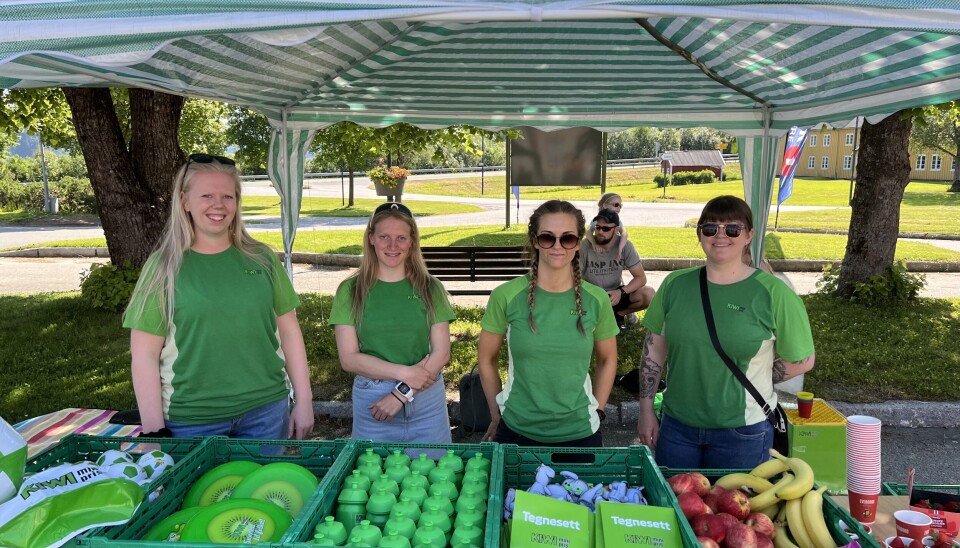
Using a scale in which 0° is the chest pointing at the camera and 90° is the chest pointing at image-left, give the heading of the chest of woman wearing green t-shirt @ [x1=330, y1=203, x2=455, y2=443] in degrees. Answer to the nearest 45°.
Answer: approximately 0°

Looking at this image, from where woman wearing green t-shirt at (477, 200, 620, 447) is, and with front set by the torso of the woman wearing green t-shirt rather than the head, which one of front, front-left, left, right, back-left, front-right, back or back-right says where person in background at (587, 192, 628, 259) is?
back

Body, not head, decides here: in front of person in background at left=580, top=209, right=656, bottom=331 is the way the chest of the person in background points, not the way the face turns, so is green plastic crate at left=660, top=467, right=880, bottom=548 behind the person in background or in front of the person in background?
in front

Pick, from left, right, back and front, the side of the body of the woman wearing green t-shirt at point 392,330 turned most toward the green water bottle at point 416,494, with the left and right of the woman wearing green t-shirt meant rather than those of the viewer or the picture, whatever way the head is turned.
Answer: front

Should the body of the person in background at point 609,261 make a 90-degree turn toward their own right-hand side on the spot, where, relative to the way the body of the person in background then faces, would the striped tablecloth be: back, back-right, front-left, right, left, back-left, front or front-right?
front-left

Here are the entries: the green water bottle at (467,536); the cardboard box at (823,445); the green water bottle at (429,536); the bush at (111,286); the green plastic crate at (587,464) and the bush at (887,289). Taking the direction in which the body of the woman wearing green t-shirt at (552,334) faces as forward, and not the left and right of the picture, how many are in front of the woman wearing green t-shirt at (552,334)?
3

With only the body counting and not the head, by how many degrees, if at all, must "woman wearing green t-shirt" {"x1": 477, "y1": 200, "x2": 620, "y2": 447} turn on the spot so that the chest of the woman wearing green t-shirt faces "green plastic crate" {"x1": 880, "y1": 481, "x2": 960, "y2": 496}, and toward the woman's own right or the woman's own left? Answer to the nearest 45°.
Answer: approximately 90° to the woman's own left

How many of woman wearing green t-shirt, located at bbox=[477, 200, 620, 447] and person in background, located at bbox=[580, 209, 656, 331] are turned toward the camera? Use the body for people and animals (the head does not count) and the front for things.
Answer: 2

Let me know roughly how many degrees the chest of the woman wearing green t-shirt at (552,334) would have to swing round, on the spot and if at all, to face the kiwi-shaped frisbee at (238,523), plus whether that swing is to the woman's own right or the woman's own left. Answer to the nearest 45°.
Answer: approximately 45° to the woman's own right
